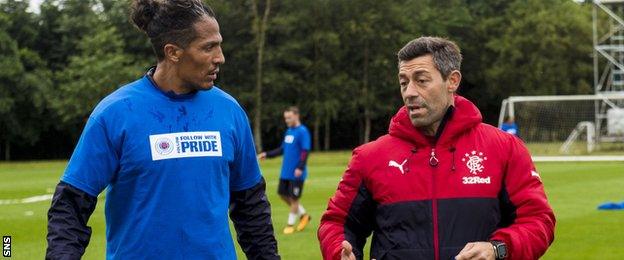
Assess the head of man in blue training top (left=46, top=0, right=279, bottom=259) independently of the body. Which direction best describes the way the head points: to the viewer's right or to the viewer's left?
to the viewer's right

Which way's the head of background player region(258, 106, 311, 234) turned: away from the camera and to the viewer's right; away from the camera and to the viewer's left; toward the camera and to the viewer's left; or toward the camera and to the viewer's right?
toward the camera and to the viewer's left

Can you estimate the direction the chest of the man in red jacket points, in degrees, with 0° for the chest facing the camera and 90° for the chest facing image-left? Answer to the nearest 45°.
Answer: approximately 0°

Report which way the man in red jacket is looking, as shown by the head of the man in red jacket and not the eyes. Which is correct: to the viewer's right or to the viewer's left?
to the viewer's left

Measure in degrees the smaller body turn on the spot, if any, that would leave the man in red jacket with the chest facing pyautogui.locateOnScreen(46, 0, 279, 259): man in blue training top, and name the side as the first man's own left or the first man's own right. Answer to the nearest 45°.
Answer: approximately 90° to the first man's own right

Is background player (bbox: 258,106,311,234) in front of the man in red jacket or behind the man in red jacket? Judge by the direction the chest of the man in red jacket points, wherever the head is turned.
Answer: behind
